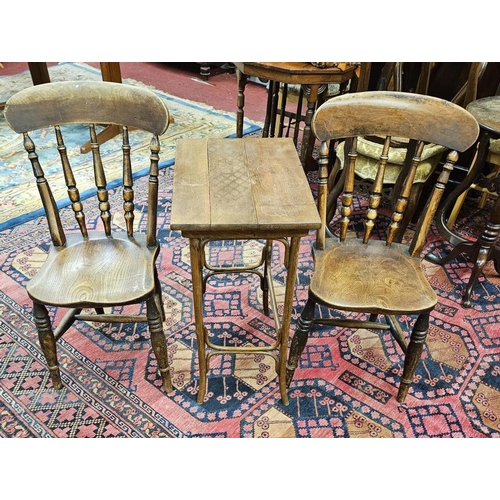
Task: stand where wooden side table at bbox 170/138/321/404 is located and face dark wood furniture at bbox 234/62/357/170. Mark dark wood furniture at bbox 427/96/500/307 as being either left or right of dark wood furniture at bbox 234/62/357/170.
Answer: right

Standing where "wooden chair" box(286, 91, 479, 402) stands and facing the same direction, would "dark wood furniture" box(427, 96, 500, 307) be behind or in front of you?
behind

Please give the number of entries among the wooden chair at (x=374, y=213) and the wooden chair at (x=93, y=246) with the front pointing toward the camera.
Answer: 2

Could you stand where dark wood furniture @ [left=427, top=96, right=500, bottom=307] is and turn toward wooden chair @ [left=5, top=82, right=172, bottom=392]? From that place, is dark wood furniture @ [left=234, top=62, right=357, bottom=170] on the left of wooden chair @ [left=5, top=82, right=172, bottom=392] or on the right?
right

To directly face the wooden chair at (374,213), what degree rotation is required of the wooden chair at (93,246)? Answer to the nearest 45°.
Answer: approximately 90° to its left

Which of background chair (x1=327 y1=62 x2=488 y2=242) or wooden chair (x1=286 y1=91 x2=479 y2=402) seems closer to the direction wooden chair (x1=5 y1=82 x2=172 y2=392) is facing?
the wooden chair

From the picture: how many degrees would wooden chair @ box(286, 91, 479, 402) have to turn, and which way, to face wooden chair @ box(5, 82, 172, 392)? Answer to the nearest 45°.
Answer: approximately 45° to its right

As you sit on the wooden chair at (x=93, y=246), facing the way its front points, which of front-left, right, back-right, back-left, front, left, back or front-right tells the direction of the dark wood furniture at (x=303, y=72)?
back-left

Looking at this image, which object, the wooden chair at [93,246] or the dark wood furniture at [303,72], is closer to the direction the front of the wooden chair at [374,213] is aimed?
the wooden chair

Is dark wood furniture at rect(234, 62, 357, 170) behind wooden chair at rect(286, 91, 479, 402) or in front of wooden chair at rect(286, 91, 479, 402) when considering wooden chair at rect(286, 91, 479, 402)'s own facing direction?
behind

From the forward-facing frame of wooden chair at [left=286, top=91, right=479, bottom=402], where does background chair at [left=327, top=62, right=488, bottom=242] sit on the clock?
The background chair is roughly at 6 o'clock from the wooden chair.
